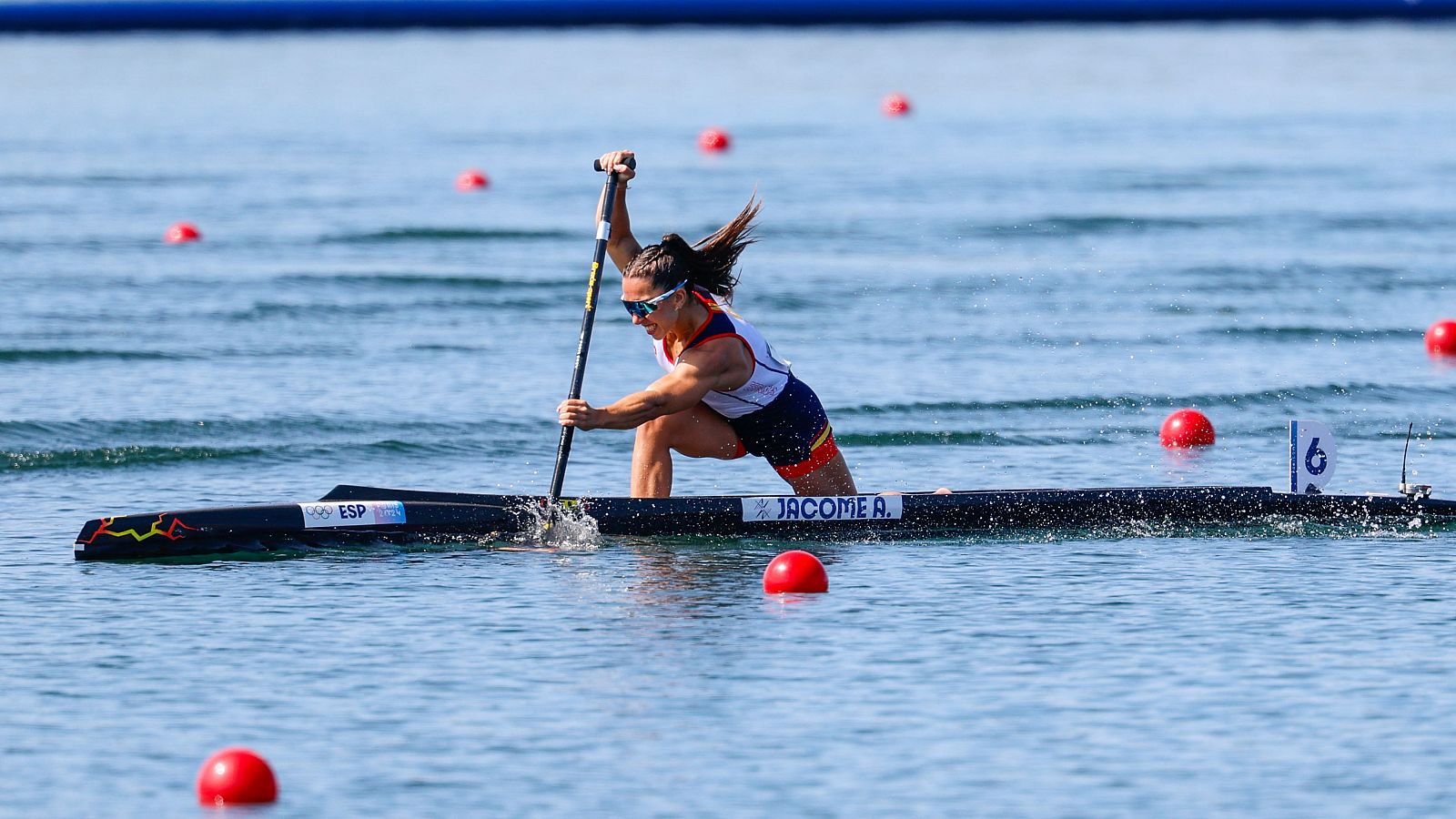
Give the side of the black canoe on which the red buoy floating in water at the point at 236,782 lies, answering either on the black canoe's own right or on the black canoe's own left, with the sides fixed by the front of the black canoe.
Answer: on the black canoe's own left

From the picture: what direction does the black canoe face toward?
to the viewer's left

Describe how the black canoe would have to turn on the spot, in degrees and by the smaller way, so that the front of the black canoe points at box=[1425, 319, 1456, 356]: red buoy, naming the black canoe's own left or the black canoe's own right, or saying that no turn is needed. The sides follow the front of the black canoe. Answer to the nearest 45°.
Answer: approximately 135° to the black canoe's own right

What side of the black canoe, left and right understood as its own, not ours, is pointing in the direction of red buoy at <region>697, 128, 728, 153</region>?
right

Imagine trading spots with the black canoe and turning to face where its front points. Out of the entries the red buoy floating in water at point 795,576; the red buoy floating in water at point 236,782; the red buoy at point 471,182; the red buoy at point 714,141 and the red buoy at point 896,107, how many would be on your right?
3

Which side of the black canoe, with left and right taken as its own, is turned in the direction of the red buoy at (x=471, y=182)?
right

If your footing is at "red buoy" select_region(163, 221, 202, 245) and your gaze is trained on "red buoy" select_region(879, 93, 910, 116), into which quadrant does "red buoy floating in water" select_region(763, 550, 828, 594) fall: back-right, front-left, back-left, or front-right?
back-right

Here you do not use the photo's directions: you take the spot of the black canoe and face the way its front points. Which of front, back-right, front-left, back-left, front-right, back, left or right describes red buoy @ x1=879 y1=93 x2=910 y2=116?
right

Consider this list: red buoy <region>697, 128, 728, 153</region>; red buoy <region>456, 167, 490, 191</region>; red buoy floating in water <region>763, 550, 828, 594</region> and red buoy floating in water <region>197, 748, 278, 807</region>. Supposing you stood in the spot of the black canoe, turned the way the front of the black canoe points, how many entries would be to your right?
2

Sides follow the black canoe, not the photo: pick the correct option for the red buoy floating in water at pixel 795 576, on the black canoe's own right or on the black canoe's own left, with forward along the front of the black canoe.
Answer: on the black canoe's own left
